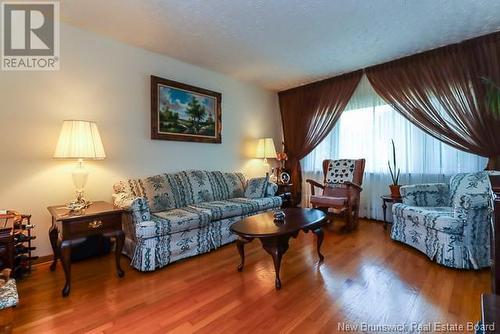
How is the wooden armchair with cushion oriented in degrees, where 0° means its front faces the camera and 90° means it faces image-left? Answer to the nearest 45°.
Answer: approximately 45°

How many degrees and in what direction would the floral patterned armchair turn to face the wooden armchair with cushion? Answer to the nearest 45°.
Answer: approximately 90° to its right

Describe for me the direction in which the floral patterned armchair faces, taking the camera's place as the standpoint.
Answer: facing the viewer and to the left of the viewer

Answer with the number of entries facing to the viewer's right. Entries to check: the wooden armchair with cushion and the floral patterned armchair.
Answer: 0

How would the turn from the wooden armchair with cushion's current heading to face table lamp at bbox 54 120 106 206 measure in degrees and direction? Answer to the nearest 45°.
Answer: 0° — it already faces it

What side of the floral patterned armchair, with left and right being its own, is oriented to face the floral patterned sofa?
front

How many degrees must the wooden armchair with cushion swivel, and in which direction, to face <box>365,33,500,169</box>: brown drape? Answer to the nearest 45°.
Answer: approximately 135° to its left

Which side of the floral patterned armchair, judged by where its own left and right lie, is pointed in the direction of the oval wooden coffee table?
front

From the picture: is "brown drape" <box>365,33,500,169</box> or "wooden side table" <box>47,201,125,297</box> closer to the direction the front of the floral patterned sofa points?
the brown drape

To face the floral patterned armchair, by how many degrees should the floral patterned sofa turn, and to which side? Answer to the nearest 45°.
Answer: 0° — it already faces it

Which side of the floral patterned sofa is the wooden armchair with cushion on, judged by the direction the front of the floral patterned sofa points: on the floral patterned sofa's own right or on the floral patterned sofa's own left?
on the floral patterned sofa's own left

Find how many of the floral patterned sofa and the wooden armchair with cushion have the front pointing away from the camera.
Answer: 0

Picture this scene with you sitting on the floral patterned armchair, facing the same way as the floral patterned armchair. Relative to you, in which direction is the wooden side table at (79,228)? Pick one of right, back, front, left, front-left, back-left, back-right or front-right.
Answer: front

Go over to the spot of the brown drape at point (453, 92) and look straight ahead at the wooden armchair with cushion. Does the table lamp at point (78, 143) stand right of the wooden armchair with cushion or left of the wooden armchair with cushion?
left

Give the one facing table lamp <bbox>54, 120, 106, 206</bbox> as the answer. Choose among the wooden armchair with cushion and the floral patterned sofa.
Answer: the wooden armchair with cushion

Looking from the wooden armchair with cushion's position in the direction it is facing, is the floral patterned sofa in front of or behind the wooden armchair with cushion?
in front

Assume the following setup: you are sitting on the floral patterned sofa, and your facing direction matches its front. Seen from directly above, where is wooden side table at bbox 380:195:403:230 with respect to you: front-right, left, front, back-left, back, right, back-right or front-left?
front-left

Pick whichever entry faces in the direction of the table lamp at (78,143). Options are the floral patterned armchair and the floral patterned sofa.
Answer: the floral patterned armchair

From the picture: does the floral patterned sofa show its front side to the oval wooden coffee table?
yes

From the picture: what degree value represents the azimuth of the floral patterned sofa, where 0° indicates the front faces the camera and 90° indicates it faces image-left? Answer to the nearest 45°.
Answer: approximately 315°
